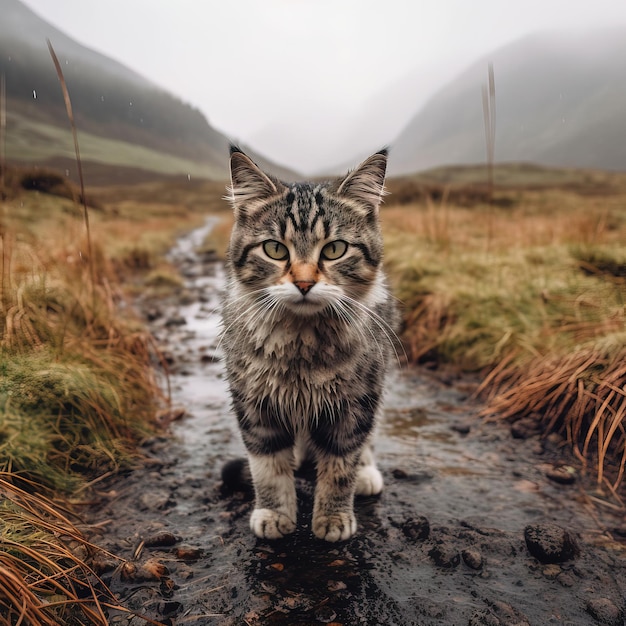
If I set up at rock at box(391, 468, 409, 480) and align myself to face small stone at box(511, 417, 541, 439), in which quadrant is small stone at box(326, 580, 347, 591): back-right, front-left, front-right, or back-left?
back-right

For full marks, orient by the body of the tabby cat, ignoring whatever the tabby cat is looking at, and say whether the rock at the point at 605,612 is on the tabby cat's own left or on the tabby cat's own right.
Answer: on the tabby cat's own left

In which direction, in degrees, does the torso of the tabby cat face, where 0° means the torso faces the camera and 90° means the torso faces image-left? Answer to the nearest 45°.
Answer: approximately 0°

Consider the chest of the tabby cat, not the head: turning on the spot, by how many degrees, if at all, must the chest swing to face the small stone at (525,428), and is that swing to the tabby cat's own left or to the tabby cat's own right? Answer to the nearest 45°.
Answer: approximately 135° to the tabby cat's own left

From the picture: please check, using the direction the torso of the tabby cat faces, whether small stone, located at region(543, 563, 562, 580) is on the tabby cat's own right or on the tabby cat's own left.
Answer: on the tabby cat's own left

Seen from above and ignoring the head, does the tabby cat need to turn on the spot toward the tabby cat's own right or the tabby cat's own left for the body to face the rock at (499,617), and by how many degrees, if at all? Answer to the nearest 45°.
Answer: approximately 45° to the tabby cat's own left

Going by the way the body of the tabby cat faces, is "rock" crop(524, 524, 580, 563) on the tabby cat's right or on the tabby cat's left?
on the tabby cat's left
